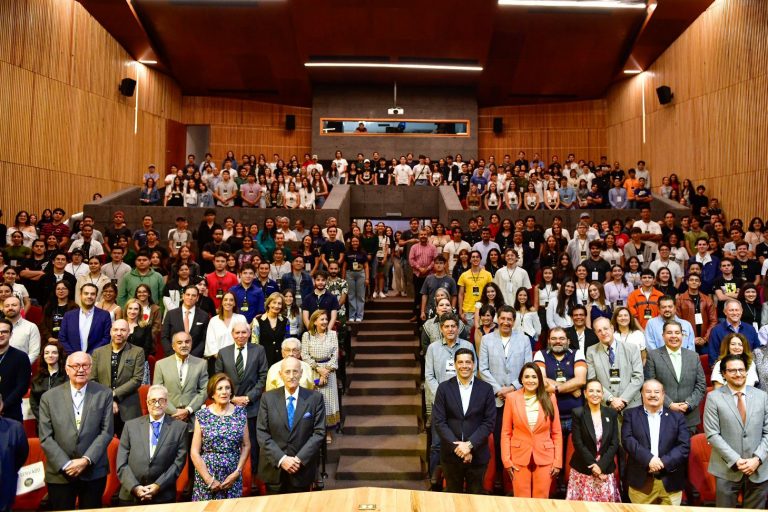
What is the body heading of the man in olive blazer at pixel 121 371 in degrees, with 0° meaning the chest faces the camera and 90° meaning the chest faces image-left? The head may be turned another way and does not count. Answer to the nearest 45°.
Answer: approximately 0°

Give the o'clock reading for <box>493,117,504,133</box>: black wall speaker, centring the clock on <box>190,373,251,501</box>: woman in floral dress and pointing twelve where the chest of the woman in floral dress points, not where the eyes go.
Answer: The black wall speaker is roughly at 7 o'clock from the woman in floral dress.

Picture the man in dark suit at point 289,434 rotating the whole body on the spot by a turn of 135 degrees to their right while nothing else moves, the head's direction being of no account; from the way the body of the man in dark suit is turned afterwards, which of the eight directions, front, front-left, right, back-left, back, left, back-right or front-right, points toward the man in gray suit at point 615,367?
back-right

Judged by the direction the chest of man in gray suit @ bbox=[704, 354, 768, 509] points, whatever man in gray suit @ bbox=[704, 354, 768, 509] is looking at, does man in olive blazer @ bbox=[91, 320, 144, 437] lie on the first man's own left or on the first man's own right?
on the first man's own right

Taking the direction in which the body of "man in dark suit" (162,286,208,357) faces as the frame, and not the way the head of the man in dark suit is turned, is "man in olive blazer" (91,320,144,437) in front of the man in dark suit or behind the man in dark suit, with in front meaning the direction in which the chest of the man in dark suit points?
in front

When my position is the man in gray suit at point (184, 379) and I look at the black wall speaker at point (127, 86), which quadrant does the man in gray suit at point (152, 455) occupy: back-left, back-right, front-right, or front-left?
back-left

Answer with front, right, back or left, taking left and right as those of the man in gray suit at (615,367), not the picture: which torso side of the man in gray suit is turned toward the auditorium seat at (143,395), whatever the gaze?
right

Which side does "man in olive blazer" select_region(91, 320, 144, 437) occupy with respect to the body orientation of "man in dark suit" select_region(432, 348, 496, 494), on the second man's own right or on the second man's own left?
on the second man's own right
